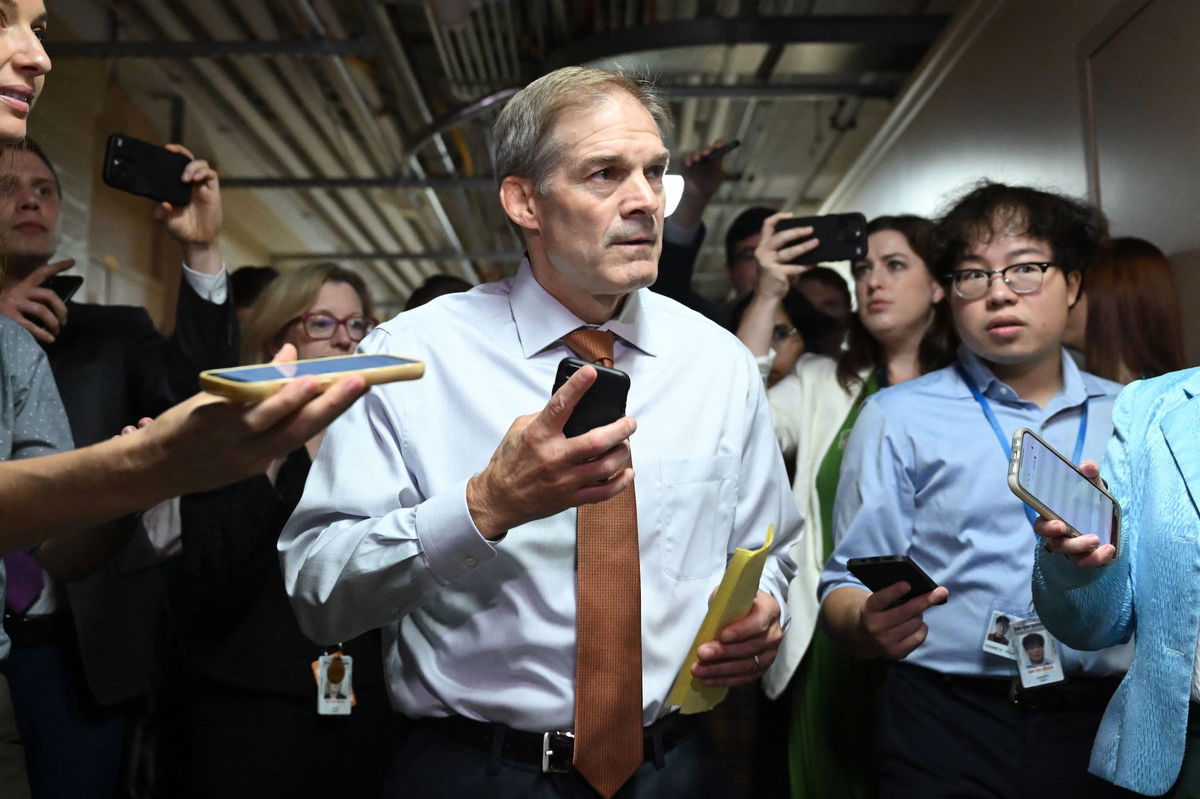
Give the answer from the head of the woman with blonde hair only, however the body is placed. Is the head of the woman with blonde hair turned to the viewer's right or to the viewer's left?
to the viewer's right

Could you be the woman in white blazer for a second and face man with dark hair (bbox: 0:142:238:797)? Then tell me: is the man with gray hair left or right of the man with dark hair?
left

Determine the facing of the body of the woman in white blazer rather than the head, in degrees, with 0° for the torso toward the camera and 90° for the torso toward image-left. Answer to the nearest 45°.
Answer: approximately 45°

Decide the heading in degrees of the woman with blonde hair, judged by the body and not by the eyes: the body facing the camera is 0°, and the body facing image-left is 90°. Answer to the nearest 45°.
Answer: approximately 315°

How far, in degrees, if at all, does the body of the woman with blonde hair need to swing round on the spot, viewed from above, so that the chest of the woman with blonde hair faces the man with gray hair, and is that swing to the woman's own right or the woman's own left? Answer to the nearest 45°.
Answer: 0° — they already face them
